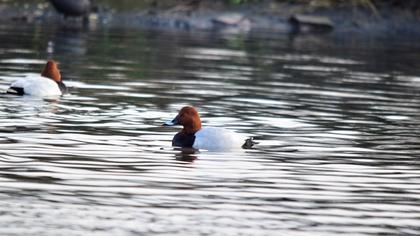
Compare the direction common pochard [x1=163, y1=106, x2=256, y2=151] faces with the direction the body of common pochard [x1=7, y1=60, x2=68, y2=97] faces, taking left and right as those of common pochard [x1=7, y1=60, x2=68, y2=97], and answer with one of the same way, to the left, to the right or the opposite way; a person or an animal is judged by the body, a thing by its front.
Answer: the opposite way

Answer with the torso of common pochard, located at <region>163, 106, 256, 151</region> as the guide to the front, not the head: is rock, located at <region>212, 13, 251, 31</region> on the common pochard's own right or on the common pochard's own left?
on the common pochard's own right

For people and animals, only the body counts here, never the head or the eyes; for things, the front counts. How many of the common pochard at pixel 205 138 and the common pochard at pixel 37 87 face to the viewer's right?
1

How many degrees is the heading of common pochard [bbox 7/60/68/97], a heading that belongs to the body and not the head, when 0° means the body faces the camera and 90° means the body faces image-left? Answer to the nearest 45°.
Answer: approximately 270°

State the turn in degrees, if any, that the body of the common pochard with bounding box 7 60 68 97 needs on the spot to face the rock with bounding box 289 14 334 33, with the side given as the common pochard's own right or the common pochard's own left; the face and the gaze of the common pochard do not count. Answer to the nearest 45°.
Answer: approximately 45° to the common pochard's own left

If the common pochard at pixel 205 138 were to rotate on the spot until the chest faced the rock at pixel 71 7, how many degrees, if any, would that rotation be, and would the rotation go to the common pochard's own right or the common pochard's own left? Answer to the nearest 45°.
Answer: approximately 90° to the common pochard's own right

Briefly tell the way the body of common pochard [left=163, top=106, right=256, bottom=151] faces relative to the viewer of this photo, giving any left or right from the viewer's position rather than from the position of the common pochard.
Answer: facing to the left of the viewer

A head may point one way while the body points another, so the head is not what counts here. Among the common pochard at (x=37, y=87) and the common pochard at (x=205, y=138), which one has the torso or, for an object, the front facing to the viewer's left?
the common pochard at (x=205, y=138)
